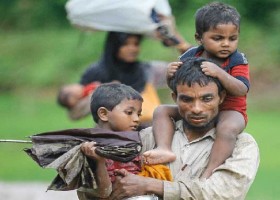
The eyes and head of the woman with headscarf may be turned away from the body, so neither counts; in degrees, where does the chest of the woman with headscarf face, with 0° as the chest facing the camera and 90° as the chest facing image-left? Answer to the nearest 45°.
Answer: approximately 315°
